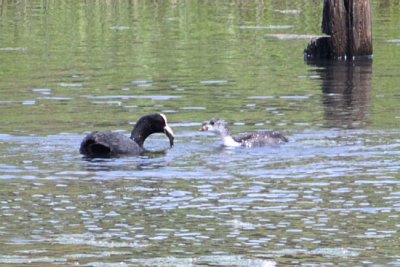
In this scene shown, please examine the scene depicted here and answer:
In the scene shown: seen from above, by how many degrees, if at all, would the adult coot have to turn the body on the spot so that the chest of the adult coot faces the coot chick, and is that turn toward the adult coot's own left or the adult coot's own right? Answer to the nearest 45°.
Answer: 0° — it already faces it

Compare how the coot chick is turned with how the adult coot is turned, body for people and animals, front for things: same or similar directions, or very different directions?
very different directions

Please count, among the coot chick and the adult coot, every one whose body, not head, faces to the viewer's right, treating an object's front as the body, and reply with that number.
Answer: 1

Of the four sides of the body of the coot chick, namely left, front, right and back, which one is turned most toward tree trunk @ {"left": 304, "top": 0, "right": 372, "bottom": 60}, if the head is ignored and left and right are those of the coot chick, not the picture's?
right

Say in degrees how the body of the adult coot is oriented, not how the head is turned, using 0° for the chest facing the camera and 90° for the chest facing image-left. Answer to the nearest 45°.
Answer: approximately 270°

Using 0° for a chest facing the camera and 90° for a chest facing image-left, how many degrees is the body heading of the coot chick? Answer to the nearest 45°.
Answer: approximately 90°

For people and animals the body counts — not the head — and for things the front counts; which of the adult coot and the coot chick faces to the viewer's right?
the adult coot
